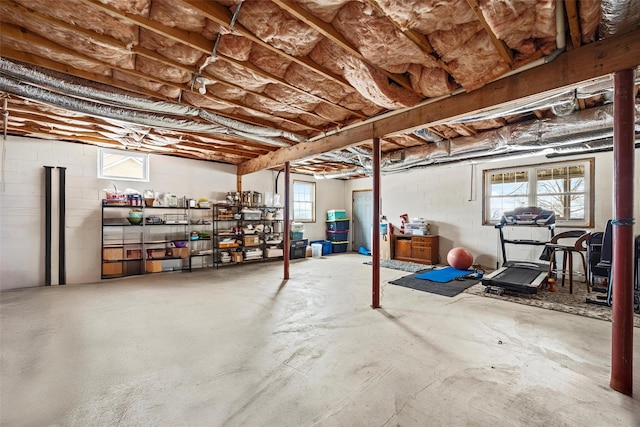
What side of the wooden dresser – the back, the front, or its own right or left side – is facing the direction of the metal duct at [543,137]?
left

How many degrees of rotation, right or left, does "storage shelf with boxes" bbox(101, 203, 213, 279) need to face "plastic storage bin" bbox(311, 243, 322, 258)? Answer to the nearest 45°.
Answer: approximately 90° to its left

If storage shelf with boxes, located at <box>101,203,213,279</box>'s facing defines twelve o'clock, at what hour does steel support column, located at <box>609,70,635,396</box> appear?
The steel support column is roughly at 11 o'clock from the storage shelf with boxes.

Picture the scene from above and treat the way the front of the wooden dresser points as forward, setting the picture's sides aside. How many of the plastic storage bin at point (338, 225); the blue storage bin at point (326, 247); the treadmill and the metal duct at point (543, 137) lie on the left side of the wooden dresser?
2

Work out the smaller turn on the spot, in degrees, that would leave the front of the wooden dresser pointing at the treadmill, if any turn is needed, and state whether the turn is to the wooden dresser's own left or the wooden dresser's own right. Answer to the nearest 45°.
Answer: approximately 90° to the wooden dresser's own left

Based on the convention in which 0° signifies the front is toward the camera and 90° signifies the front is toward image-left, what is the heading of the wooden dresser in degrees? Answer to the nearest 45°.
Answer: approximately 45°

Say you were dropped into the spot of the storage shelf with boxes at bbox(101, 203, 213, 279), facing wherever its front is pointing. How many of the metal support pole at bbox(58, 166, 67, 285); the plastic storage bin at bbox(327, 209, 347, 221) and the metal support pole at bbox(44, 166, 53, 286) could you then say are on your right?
2

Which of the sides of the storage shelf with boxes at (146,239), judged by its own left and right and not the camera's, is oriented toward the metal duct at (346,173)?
left

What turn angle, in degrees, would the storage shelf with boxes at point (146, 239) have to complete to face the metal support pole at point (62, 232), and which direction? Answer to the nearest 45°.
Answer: approximately 90° to its right

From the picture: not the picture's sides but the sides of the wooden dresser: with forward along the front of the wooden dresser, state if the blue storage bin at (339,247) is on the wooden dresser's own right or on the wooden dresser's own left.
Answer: on the wooden dresser's own right
